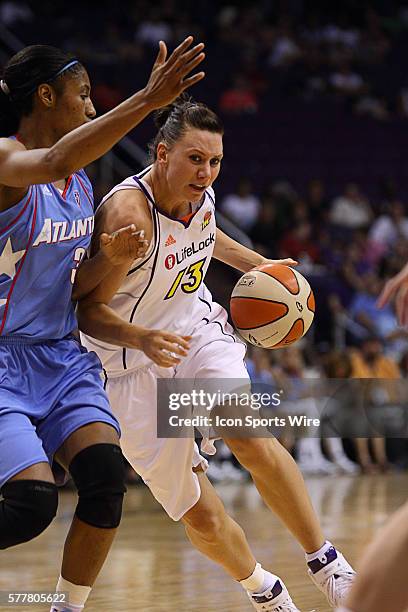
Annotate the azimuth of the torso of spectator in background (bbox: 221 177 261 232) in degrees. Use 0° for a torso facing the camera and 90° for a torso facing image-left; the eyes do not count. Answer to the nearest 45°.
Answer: approximately 0°

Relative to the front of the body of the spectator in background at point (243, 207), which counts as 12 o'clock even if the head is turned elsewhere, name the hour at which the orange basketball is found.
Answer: The orange basketball is roughly at 12 o'clock from the spectator in background.

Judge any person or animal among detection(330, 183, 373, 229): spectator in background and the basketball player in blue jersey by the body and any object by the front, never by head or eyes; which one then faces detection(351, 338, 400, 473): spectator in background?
detection(330, 183, 373, 229): spectator in background

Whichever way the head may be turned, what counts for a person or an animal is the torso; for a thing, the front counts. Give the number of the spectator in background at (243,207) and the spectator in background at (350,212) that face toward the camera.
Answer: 2

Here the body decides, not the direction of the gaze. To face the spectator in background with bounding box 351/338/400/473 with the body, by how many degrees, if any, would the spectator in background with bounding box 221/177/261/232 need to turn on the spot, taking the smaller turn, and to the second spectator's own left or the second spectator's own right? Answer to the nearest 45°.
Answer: approximately 45° to the second spectator's own left

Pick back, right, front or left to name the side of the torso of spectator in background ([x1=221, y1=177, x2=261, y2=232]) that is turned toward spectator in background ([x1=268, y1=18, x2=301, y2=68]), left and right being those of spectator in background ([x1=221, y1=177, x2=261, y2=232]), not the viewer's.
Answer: back

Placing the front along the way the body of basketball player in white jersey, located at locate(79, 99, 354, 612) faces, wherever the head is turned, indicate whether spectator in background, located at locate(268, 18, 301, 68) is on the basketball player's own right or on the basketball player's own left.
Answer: on the basketball player's own left

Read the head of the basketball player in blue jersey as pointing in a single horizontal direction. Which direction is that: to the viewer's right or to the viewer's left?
to the viewer's right

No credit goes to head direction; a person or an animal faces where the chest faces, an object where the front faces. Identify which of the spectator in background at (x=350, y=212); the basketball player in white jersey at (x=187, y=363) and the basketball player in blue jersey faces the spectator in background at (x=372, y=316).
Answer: the spectator in background at (x=350, y=212)

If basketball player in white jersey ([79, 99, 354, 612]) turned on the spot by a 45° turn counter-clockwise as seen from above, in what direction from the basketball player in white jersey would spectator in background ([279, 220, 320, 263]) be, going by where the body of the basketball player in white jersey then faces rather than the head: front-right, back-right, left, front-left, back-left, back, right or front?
left
